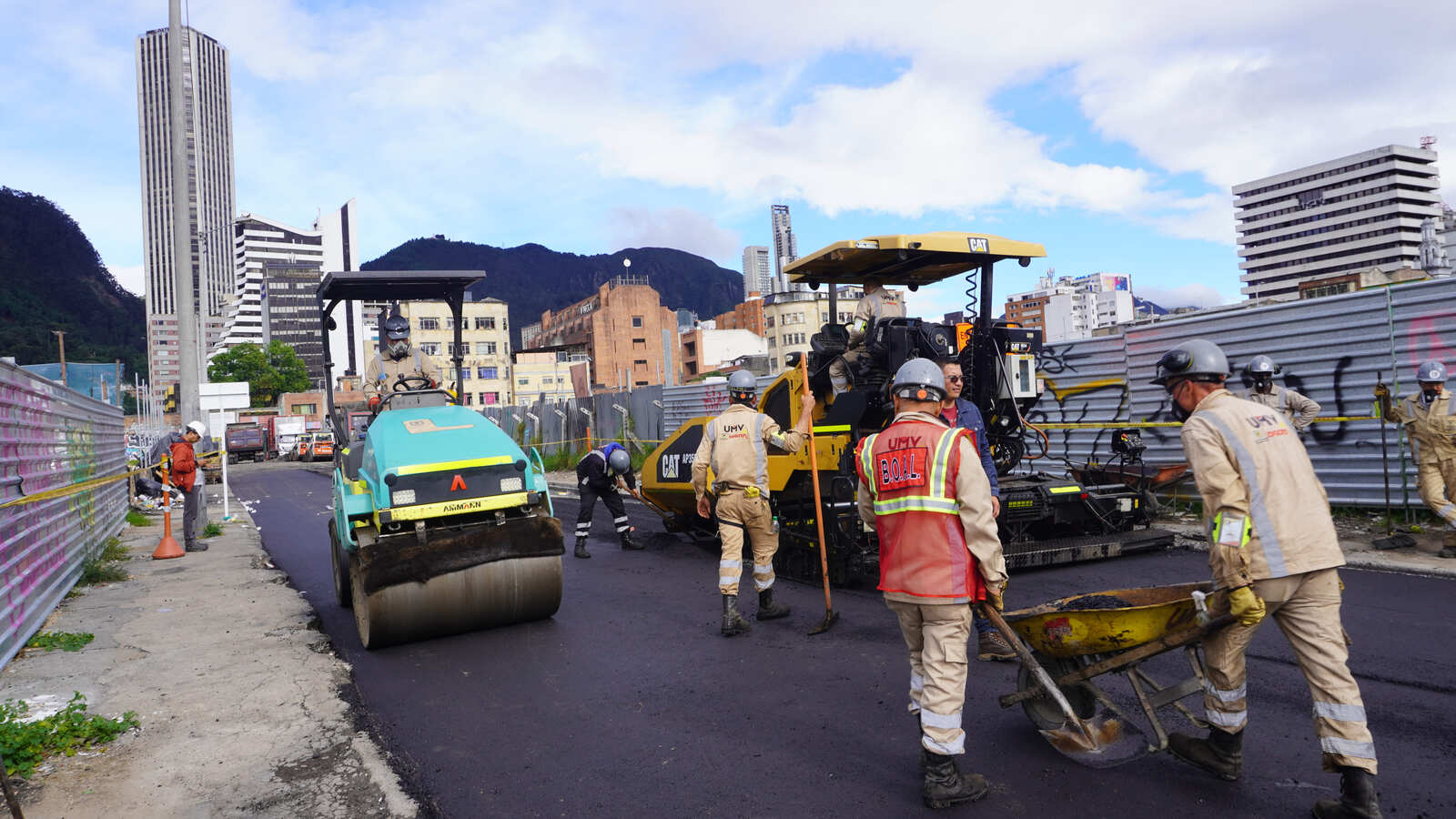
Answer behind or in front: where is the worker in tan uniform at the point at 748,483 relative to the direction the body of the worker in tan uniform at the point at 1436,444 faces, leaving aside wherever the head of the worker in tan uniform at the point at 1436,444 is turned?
in front

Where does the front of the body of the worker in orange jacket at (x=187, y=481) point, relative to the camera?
to the viewer's right

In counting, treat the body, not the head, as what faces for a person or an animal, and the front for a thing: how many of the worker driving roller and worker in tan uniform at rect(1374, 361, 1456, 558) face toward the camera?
2

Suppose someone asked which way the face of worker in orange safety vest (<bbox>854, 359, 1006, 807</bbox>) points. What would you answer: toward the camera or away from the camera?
away from the camera

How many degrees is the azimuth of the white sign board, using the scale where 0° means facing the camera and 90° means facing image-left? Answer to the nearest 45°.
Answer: approximately 0°

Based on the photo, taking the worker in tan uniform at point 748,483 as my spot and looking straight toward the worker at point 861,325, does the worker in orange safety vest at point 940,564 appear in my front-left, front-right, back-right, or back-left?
back-right

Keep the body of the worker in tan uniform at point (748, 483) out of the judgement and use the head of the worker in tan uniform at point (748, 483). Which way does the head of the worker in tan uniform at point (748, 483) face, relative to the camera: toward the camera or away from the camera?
away from the camera

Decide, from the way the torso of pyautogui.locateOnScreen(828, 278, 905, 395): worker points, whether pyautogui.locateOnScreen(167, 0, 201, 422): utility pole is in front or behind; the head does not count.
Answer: in front

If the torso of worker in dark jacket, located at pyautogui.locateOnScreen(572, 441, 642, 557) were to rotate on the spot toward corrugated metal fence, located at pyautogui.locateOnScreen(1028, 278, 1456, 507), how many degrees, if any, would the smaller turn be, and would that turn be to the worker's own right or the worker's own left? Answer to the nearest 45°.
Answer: approximately 45° to the worker's own left
